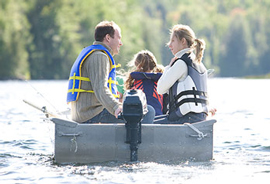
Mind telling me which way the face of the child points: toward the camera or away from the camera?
away from the camera

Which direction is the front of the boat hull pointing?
away from the camera

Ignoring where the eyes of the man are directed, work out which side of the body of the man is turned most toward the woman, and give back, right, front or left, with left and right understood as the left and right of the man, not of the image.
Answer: front

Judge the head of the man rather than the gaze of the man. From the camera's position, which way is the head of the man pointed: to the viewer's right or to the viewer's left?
to the viewer's right

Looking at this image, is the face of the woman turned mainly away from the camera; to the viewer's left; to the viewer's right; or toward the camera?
to the viewer's left

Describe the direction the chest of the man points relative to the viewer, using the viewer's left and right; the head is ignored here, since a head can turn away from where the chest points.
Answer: facing to the right of the viewer
